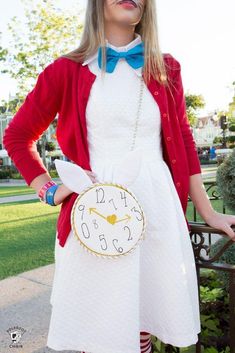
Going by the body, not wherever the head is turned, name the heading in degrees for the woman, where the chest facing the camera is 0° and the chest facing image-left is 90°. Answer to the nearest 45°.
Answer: approximately 0°

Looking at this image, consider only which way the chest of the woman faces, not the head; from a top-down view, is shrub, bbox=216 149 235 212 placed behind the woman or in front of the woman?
behind

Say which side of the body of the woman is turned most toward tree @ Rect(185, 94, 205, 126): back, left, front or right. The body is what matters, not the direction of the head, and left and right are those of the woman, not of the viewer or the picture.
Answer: back
